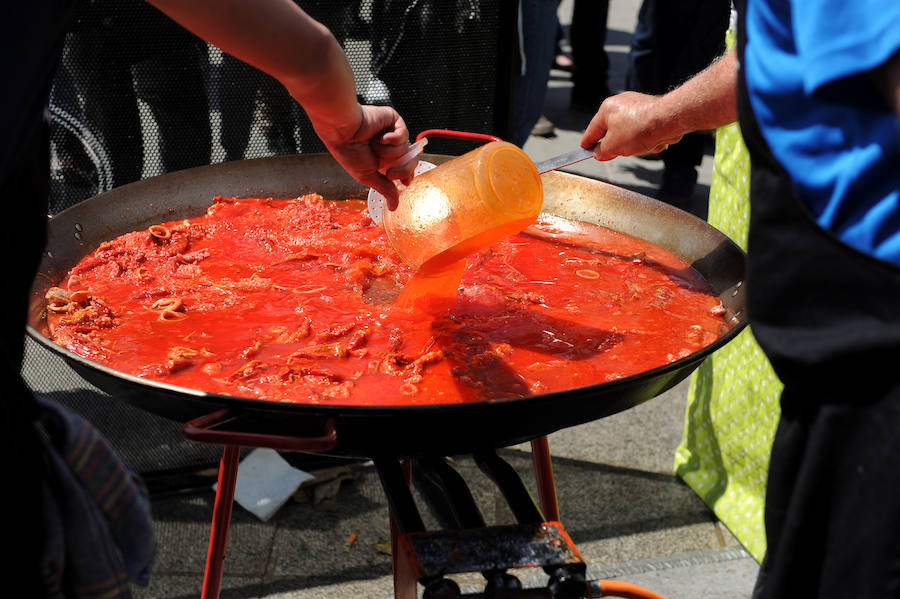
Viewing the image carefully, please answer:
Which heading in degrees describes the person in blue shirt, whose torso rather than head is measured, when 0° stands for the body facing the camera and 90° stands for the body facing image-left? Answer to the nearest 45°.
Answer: approximately 90°
